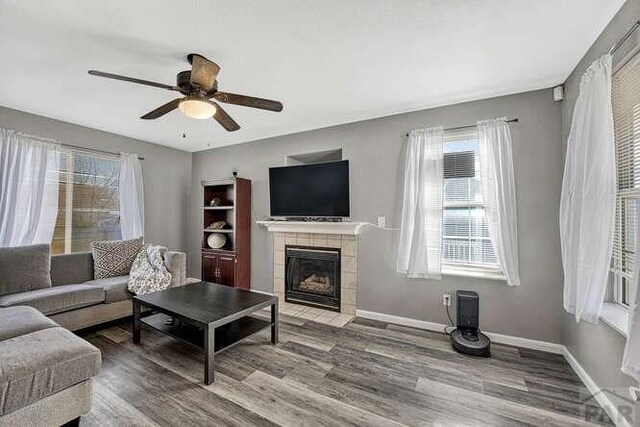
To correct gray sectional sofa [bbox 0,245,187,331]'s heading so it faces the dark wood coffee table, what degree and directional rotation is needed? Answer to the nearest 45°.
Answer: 0° — it already faces it

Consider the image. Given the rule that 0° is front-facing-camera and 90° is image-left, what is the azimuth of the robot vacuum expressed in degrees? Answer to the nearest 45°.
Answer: approximately 0°

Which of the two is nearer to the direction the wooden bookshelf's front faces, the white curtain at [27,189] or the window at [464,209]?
the white curtain

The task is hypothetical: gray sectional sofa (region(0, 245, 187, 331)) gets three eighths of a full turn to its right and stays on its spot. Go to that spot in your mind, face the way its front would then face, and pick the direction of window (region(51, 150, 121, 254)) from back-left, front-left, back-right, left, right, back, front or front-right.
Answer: right

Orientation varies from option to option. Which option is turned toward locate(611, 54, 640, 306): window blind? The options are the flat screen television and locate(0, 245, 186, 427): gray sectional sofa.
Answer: the gray sectional sofa

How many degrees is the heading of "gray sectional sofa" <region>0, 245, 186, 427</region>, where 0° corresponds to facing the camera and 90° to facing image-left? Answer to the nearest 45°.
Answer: approximately 315°

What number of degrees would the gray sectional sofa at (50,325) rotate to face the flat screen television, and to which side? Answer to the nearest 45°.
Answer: approximately 45° to its left

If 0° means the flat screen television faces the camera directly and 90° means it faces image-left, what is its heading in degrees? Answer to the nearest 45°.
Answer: approximately 45°

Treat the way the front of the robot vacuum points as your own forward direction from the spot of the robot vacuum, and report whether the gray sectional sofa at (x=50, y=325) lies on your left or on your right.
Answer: on your right

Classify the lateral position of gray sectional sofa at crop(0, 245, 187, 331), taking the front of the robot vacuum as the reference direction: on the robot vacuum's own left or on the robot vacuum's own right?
on the robot vacuum's own right

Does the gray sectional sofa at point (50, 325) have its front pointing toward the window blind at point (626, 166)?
yes
